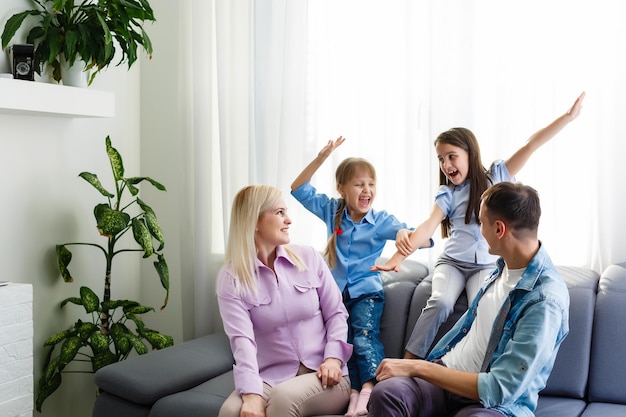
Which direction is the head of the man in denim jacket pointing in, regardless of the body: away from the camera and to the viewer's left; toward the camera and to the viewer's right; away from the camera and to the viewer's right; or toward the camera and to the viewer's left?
away from the camera and to the viewer's left

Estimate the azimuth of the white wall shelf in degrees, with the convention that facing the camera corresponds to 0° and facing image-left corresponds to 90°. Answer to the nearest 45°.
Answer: approximately 315°

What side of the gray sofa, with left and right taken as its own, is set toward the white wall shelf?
right

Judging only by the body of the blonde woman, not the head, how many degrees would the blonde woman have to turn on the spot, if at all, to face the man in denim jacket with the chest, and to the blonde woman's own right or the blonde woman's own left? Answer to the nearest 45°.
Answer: approximately 45° to the blonde woman's own left

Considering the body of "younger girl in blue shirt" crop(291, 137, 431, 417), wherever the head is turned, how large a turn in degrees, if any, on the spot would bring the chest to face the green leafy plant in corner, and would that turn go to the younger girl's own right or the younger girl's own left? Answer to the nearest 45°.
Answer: approximately 90° to the younger girl's own right

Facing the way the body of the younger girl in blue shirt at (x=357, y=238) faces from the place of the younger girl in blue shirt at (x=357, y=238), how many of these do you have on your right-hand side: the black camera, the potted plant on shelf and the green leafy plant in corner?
3

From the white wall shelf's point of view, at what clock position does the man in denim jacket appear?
The man in denim jacket is roughly at 12 o'clock from the white wall shelf.

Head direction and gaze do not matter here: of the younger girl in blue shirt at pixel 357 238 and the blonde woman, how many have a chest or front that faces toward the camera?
2

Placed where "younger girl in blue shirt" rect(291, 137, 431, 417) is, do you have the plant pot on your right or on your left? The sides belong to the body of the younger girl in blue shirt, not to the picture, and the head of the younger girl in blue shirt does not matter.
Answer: on your right

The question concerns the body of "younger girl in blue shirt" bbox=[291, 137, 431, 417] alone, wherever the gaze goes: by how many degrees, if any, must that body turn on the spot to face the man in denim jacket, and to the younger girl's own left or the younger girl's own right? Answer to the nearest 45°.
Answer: approximately 45° to the younger girl's own left
